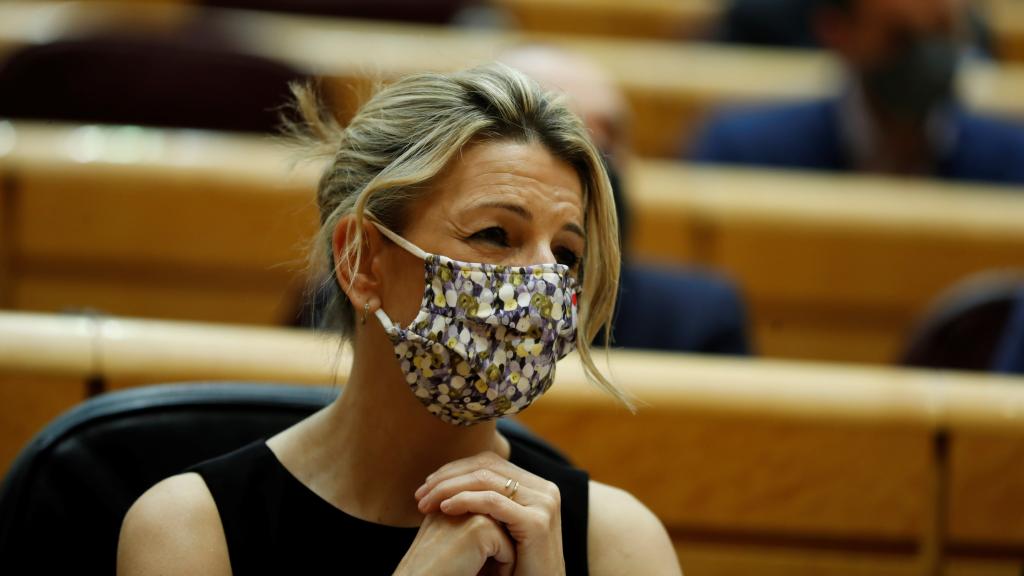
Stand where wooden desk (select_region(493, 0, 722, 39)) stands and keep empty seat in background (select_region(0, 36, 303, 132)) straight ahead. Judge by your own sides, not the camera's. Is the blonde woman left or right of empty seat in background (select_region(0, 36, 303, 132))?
left

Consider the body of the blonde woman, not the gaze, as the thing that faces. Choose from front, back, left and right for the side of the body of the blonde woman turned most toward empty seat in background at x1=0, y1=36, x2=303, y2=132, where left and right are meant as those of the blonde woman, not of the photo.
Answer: back

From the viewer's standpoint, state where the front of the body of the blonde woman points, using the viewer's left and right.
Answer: facing the viewer

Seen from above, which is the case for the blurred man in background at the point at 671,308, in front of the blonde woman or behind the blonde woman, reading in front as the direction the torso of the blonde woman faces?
behind

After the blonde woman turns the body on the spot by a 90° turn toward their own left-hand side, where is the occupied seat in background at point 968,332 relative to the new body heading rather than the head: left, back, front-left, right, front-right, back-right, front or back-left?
front-left

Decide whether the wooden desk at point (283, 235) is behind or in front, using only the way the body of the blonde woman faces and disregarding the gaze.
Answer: behind

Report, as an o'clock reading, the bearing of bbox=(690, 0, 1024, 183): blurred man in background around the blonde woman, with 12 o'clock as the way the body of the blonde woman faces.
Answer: The blurred man in background is roughly at 7 o'clock from the blonde woman.

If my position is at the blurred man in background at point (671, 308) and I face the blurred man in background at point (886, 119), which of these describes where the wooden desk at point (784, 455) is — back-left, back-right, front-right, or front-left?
back-right

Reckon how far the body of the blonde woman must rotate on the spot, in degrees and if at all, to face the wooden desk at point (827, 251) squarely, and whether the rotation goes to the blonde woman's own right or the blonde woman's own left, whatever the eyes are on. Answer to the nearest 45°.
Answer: approximately 135° to the blonde woman's own left

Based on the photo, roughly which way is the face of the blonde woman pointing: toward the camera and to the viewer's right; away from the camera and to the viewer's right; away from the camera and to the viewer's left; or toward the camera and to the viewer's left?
toward the camera and to the viewer's right

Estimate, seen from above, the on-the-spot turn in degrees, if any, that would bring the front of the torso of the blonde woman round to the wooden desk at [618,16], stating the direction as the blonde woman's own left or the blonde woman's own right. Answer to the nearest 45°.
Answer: approximately 180°

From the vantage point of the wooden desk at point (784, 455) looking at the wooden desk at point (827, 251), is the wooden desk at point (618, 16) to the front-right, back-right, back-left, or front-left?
front-left

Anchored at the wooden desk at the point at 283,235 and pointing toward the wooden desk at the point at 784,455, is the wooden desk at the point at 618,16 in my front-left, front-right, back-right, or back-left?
back-left
